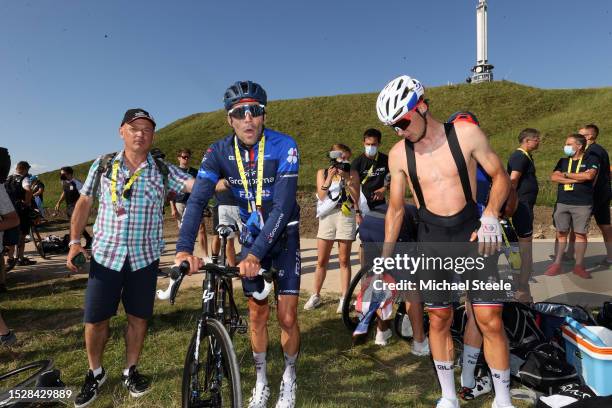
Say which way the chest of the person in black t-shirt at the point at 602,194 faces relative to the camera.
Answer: to the viewer's left

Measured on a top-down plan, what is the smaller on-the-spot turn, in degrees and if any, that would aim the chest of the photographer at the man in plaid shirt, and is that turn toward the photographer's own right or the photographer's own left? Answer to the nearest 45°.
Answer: approximately 45° to the photographer's own right

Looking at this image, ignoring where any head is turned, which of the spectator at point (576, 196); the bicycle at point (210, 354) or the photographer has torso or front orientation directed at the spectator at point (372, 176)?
the spectator at point (576, 196)

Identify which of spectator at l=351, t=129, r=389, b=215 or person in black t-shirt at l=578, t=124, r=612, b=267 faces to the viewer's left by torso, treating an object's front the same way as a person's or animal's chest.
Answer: the person in black t-shirt

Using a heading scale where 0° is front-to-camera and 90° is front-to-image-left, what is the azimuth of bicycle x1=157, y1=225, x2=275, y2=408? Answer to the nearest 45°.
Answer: approximately 0°
